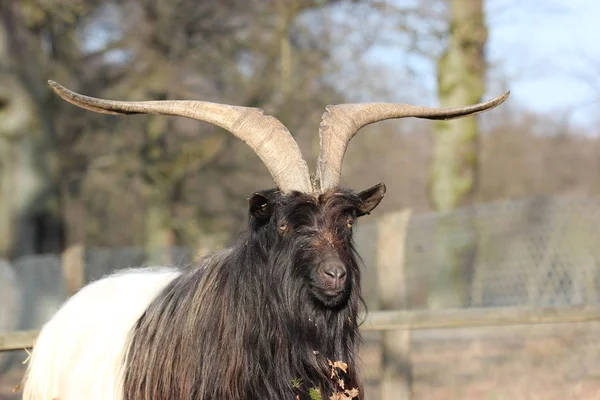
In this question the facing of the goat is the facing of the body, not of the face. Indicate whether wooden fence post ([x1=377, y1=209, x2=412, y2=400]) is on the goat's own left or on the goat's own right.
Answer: on the goat's own left

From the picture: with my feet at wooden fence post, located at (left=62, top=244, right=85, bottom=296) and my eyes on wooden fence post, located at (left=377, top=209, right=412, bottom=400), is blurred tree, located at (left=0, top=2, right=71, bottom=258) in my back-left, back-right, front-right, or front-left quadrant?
back-left

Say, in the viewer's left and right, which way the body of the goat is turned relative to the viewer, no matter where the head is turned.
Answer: facing the viewer and to the right of the viewer

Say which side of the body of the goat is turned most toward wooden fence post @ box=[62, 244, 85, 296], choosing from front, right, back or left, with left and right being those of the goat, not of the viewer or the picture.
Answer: back
